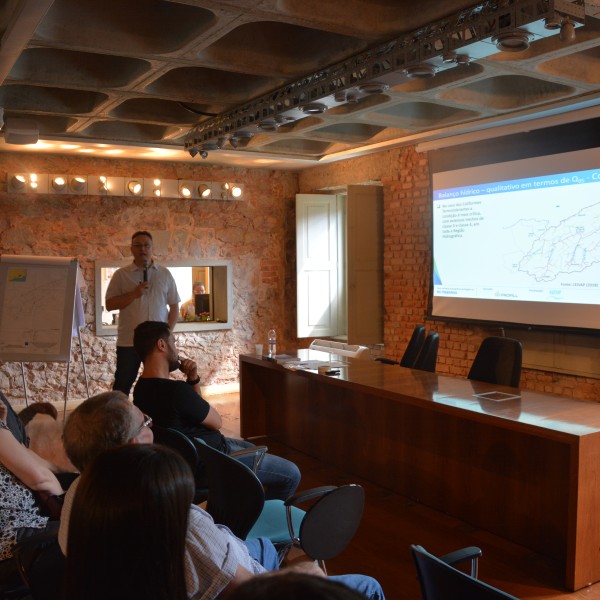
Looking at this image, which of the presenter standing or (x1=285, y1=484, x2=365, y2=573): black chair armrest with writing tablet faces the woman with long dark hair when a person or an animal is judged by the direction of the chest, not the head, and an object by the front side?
the presenter standing

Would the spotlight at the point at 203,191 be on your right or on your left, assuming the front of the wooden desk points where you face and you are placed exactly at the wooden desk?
on your right

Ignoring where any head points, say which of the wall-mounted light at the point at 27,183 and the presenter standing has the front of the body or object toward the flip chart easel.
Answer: the wall-mounted light

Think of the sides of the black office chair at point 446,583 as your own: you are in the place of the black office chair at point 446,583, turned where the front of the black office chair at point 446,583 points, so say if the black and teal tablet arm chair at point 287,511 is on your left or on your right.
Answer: on your left

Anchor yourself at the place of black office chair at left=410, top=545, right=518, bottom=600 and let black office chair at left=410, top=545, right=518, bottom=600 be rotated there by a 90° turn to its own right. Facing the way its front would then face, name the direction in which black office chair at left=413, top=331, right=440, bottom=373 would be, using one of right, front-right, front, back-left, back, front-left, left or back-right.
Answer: back-left

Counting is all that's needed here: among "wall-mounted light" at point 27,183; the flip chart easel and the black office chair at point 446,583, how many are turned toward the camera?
2

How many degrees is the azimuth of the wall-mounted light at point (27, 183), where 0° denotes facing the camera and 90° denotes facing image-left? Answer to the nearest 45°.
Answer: approximately 0°

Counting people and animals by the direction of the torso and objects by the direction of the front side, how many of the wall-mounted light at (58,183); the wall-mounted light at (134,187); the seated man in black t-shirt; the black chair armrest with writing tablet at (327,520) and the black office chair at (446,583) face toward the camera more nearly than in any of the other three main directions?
2

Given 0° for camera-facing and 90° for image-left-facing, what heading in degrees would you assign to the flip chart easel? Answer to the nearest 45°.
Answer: approximately 0°

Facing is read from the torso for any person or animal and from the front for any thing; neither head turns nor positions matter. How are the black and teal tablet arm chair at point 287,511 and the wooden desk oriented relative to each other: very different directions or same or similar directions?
very different directions

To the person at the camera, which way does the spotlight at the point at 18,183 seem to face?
facing the viewer and to the right of the viewer
